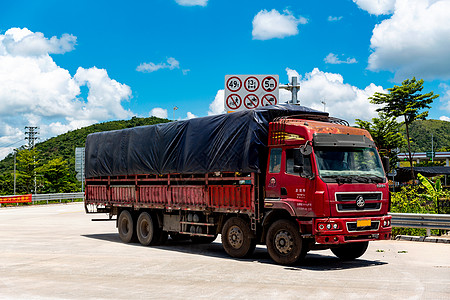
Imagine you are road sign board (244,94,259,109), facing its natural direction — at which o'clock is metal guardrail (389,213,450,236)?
The metal guardrail is roughly at 10 o'clock from the road sign board.

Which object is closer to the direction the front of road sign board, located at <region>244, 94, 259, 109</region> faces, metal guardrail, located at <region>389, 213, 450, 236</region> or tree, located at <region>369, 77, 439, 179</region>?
the metal guardrail

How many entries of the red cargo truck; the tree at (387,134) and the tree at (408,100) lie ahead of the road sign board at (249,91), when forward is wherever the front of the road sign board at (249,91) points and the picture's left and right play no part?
1

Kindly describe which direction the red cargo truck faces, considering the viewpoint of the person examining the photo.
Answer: facing the viewer and to the right of the viewer

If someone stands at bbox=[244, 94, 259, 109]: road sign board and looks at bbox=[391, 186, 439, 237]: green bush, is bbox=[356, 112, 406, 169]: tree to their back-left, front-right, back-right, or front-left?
front-left

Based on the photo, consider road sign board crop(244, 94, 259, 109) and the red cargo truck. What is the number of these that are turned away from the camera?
0

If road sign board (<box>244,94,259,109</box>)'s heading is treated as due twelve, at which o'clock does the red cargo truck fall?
The red cargo truck is roughly at 12 o'clock from the road sign board.

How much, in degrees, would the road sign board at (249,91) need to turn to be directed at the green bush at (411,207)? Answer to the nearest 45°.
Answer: approximately 90° to its left

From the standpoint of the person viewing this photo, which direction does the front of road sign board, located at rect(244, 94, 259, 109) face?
facing the viewer

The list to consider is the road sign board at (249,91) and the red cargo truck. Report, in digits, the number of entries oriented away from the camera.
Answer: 0

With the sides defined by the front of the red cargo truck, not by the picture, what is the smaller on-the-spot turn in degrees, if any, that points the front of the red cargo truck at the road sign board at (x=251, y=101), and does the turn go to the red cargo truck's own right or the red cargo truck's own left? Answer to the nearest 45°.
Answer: approximately 135° to the red cargo truck's own left

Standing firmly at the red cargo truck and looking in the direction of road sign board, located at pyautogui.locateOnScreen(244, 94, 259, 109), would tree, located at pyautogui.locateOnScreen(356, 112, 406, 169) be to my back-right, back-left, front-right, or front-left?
front-right

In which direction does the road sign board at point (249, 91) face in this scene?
toward the camera
